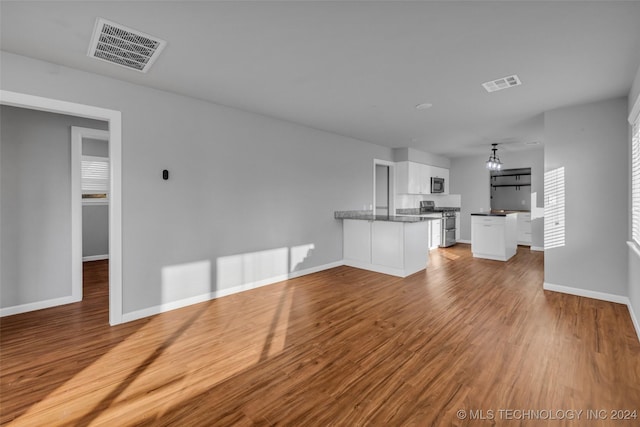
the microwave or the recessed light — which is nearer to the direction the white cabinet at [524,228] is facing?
the recessed light

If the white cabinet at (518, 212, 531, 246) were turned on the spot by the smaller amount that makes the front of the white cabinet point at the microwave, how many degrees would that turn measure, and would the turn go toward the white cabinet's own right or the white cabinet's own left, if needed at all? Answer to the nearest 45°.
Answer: approximately 45° to the white cabinet's own right

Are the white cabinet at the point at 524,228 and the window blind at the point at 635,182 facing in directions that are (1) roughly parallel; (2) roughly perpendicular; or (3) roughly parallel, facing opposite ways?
roughly perpendicular

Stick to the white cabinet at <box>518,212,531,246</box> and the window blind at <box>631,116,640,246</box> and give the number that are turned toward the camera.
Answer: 1

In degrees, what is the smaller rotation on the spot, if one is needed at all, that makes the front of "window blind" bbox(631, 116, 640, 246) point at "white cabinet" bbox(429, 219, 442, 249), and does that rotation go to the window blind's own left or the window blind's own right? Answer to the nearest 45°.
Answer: approximately 45° to the window blind's own right

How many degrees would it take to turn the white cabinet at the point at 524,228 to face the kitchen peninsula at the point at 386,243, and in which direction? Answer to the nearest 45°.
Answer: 0° — it already faces it

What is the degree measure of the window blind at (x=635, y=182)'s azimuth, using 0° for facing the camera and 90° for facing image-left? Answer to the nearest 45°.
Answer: approximately 90°

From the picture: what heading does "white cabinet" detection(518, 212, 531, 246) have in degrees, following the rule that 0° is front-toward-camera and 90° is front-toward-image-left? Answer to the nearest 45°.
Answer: approximately 0°
